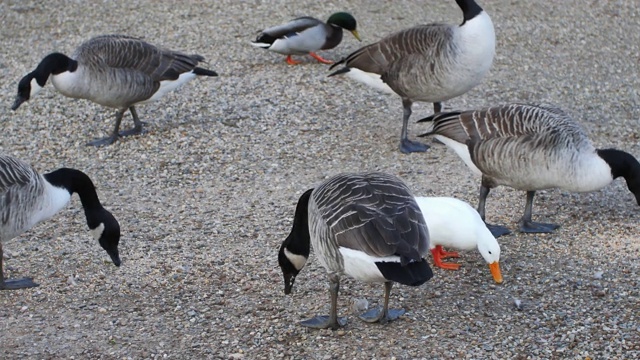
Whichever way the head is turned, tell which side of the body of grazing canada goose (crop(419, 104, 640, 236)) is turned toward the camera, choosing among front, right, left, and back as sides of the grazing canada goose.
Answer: right

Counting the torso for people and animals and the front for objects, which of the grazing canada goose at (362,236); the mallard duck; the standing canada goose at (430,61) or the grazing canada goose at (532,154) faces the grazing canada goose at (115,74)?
the grazing canada goose at (362,236)

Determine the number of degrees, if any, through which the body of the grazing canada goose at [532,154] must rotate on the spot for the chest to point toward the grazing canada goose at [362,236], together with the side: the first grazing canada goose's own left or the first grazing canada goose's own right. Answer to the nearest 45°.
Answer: approximately 135° to the first grazing canada goose's own right

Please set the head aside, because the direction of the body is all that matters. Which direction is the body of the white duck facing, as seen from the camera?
to the viewer's right

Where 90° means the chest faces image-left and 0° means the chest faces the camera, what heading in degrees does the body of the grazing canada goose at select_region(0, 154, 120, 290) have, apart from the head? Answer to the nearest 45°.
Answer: approximately 270°

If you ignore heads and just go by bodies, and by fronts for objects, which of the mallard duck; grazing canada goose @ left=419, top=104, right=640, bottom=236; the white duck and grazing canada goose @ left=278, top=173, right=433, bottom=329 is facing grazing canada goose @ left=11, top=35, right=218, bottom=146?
grazing canada goose @ left=278, top=173, right=433, bottom=329

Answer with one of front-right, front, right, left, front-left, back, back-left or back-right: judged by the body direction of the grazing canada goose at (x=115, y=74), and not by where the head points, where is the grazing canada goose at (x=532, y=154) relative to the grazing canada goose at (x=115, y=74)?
back-left

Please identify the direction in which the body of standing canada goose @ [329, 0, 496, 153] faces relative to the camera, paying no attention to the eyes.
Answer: to the viewer's right

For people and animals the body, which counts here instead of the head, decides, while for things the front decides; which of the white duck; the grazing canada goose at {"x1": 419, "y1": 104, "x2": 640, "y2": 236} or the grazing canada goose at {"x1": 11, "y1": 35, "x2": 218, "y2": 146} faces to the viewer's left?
the grazing canada goose at {"x1": 11, "y1": 35, "x2": 218, "y2": 146}

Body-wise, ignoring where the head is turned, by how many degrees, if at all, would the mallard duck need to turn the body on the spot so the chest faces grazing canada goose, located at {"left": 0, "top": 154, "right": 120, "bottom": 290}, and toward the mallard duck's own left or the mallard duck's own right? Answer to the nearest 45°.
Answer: approximately 90° to the mallard duck's own right

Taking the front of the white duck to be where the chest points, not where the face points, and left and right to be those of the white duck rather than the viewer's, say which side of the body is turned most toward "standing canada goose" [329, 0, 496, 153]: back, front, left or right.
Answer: left

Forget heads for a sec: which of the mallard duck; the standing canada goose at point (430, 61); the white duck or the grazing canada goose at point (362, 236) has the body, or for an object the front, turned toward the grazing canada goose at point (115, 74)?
the grazing canada goose at point (362, 236)

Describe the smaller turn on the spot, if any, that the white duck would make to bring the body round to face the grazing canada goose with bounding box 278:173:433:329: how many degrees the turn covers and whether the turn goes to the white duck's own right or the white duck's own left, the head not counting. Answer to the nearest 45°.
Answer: approximately 135° to the white duck's own right

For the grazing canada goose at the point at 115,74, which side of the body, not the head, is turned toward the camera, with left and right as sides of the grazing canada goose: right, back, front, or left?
left

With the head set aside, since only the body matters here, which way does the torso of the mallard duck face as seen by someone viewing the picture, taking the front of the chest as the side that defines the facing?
to the viewer's right
